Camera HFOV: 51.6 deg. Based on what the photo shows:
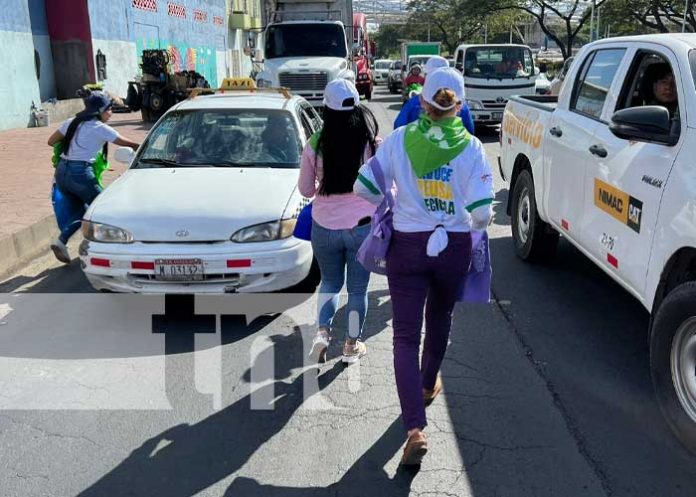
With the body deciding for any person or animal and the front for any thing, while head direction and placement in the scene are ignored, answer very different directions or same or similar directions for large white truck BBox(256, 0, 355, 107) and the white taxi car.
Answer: same or similar directions

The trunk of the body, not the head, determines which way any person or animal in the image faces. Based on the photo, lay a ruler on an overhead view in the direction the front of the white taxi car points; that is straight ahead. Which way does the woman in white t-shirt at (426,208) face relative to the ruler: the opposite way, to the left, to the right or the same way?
the opposite way

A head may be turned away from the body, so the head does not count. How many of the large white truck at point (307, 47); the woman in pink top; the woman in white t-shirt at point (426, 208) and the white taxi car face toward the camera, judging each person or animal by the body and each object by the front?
2

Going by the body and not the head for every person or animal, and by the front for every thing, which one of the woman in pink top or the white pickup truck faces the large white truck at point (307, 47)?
the woman in pink top

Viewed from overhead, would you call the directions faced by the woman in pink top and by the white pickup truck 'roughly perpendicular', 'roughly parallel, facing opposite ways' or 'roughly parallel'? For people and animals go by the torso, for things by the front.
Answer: roughly parallel, facing opposite ways

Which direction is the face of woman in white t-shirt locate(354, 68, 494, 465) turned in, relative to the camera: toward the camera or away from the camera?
away from the camera

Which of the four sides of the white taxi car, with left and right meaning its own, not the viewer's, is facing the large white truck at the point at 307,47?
back

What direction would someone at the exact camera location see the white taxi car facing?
facing the viewer

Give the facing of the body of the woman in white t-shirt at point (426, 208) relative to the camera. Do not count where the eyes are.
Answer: away from the camera

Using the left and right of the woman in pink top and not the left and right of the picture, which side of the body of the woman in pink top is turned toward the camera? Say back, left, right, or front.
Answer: back

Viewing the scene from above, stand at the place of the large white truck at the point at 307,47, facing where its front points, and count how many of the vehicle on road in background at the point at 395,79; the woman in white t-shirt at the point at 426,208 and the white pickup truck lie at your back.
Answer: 1

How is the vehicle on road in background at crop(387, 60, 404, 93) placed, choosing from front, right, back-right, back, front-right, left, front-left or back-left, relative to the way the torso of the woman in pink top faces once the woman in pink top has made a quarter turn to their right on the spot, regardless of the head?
left

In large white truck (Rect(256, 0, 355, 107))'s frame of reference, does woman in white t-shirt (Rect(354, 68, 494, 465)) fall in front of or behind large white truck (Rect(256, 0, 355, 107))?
in front

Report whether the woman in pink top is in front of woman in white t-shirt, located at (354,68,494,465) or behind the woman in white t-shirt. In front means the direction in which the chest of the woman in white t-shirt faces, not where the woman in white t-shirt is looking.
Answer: in front

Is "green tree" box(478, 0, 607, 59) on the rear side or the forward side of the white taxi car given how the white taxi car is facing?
on the rear side

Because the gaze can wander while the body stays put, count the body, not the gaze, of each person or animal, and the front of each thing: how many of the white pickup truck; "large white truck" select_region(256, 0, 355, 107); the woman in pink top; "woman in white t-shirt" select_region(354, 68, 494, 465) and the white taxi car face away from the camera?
2

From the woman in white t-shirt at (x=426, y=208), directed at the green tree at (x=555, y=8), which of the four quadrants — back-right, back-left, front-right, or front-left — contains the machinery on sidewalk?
front-left

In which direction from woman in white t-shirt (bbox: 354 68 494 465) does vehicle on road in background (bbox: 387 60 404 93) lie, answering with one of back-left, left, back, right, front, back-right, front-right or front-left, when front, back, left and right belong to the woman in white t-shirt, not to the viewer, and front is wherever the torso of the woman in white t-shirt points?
front
